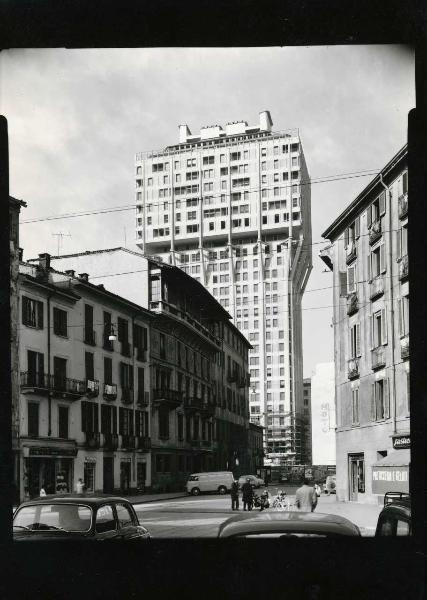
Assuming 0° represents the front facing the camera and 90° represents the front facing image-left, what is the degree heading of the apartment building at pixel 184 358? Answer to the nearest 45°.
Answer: approximately 315°

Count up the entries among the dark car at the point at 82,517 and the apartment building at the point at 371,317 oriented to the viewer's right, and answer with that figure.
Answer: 0

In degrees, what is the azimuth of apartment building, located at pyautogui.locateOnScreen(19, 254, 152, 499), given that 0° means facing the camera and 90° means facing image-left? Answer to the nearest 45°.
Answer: approximately 315°

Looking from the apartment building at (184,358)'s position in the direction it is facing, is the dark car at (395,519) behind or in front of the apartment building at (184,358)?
in front

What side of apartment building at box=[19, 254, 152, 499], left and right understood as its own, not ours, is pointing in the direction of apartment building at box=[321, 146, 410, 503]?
front
